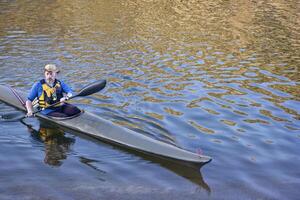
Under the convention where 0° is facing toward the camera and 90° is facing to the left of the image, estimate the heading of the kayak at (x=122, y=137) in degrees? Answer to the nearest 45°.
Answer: approximately 315°

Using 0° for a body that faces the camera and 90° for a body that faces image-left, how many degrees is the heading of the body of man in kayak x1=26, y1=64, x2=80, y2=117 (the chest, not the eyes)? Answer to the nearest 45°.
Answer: approximately 315°
